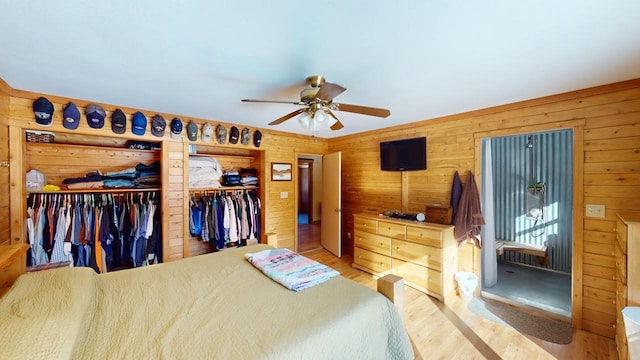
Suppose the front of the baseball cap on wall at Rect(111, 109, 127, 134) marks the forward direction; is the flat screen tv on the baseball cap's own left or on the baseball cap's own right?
on the baseball cap's own left

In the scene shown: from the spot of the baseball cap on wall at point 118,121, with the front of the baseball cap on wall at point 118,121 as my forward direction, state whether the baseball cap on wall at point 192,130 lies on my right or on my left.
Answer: on my left

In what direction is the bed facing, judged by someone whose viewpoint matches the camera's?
facing away from the viewer and to the right of the viewer

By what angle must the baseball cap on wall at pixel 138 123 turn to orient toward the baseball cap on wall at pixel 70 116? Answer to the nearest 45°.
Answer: approximately 90° to its right

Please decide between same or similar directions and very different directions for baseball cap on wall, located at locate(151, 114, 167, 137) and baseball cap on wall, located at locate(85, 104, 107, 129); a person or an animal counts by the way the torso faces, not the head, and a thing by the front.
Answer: same or similar directions

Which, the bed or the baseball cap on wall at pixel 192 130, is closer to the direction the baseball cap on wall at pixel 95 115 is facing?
the bed

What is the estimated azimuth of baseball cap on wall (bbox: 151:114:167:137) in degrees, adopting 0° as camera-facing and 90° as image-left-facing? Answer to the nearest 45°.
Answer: approximately 0°

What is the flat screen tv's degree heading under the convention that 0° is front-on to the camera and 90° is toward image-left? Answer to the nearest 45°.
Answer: approximately 45°

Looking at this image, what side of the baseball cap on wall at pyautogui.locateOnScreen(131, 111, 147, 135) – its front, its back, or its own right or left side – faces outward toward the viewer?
front

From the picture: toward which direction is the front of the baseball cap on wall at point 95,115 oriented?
toward the camera

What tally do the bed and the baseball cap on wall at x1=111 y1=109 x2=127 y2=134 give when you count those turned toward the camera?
1

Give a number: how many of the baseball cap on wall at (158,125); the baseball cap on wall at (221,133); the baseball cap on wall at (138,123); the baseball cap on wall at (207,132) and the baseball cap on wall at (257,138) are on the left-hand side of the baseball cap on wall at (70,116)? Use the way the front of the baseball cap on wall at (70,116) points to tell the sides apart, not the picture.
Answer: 5

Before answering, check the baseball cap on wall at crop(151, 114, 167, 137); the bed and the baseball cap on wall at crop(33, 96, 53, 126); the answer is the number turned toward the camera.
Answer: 2

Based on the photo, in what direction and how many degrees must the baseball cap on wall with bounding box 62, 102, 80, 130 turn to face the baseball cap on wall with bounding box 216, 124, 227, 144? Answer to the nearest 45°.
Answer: approximately 90° to its left

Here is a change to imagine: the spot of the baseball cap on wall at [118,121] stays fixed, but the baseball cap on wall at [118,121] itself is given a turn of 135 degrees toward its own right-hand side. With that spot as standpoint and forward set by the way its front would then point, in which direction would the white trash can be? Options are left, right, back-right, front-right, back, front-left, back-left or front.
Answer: back

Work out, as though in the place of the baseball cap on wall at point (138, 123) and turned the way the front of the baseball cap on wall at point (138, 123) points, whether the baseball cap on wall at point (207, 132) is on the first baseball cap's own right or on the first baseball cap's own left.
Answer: on the first baseball cap's own left

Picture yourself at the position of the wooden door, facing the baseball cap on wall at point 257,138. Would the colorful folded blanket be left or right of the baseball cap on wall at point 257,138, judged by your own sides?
left

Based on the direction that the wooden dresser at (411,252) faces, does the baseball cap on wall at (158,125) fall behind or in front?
in front

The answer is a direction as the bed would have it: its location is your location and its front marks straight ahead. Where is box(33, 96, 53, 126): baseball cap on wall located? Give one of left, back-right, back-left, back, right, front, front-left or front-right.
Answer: left
